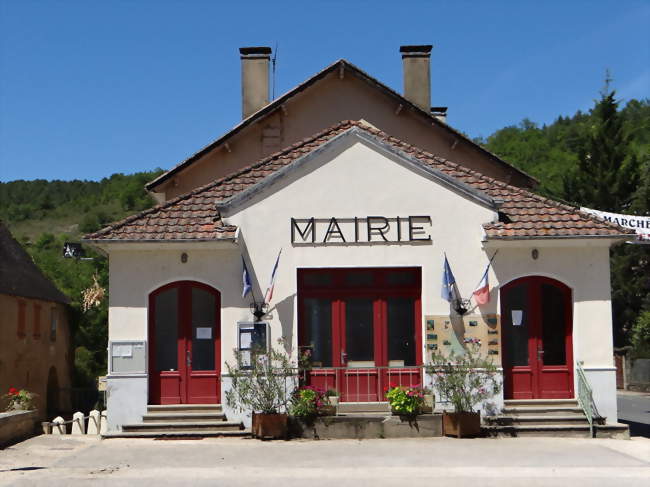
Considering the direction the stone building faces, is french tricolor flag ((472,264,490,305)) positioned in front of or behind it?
in front

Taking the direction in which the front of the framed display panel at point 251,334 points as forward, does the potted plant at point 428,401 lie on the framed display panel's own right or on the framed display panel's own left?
on the framed display panel's own left

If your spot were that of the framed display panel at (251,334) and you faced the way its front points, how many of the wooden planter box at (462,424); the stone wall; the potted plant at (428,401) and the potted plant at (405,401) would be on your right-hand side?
1

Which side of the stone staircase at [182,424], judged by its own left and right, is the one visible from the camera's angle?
front

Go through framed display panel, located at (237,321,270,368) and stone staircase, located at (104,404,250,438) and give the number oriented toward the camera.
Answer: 2

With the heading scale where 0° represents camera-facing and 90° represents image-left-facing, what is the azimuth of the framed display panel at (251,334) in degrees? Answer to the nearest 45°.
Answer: approximately 0°

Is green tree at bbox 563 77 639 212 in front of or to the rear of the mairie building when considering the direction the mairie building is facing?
to the rear

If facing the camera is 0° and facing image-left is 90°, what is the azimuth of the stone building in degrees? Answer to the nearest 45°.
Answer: approximately 315°

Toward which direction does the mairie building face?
toward the camera

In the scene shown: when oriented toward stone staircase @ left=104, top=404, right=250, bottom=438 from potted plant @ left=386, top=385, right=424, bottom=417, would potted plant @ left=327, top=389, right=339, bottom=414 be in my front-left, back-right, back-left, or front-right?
front-right

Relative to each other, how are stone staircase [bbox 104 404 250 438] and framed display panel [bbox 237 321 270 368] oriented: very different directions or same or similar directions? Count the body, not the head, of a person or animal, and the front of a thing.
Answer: same or similar directions

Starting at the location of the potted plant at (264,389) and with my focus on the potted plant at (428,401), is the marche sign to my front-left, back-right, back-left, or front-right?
front-left

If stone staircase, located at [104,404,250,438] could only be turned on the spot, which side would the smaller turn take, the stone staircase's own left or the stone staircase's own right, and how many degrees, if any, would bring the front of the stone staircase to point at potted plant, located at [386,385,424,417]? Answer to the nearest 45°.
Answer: approximately 90° to the stone staircase's own left

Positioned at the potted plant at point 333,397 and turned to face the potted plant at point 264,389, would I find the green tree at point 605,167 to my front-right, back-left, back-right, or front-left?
back-right
